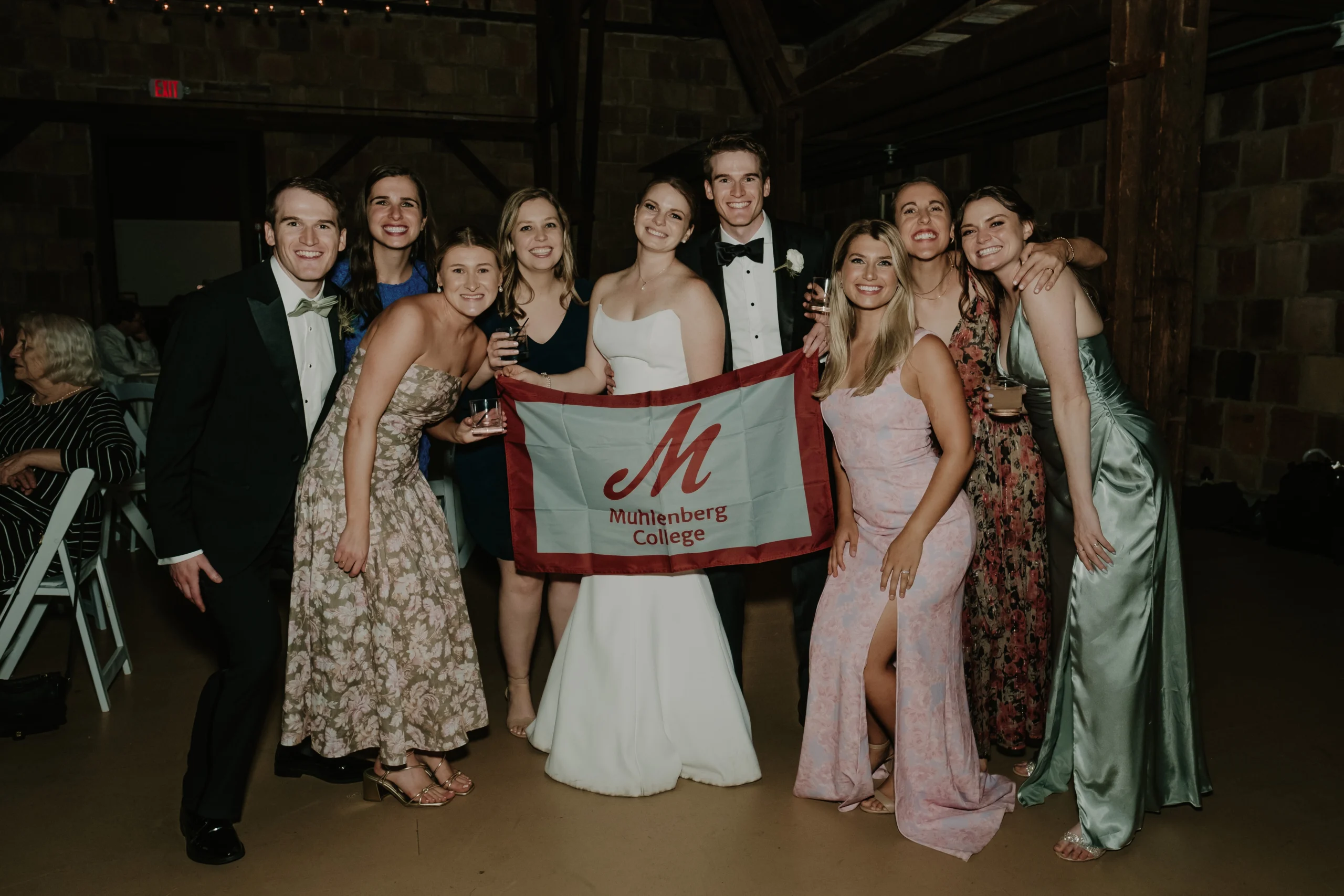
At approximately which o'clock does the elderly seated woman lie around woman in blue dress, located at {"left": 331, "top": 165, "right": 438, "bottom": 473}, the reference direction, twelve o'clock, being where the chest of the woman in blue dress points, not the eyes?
The elderly seated woman is roughly at 4 o'clock from the woman in blue dress.

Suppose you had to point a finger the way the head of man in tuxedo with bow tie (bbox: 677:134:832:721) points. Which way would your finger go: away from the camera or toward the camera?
toward the camera

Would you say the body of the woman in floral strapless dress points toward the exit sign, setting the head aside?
no

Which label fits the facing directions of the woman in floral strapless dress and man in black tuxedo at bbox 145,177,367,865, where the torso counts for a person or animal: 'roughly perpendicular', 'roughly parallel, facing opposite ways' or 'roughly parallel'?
roughly parallel

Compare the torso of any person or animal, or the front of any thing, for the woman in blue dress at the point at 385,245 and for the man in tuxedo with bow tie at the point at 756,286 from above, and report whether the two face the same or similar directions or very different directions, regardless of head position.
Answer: same or similar directions

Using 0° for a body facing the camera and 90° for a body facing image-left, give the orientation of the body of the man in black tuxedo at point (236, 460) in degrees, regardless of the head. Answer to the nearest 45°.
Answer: approximately 315°

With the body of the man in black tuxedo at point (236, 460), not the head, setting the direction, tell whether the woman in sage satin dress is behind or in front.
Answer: in front

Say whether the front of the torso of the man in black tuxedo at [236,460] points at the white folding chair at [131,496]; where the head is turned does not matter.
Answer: no

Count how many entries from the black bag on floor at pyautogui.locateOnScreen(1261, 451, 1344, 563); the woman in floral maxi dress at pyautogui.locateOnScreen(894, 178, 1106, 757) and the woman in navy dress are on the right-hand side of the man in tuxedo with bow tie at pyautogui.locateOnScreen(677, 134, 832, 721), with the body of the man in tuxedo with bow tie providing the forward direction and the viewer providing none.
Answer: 1

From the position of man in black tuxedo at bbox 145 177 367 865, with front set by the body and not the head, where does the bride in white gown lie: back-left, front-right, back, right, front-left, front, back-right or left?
front-left

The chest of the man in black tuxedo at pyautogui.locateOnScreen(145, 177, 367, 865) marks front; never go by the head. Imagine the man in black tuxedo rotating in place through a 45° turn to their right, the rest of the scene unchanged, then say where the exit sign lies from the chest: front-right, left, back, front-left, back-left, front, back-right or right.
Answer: back

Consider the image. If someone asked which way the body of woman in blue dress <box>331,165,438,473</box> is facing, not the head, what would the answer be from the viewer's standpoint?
toward the camera

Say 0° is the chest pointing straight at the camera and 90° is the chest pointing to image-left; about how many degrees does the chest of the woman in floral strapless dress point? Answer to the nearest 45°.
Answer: approximately 315°

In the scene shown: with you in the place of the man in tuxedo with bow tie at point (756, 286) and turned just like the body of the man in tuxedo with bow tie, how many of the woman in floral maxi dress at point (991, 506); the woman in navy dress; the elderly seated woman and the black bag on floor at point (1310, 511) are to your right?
2

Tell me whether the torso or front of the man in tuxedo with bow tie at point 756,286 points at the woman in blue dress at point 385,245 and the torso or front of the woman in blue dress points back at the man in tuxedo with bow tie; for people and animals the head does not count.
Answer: no

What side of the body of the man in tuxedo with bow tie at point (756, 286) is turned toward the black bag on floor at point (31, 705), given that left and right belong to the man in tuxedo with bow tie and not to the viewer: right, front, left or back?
right

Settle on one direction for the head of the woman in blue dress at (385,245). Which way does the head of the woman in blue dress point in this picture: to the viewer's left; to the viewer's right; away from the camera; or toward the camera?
toward the camera

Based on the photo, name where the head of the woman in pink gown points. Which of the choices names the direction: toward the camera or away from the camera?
toward the camera

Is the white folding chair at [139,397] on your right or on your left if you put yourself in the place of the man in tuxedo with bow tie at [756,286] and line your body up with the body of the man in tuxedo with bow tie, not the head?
on your right

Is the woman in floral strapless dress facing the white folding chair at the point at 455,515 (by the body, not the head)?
no

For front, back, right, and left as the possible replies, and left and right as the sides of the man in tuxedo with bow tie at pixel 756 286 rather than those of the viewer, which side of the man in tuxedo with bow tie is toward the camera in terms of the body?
front

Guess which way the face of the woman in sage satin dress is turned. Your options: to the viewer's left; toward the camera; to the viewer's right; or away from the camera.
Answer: toward the camera
